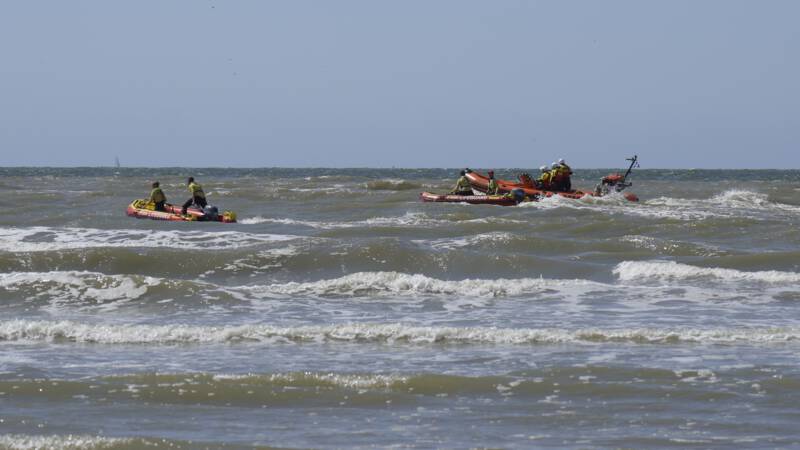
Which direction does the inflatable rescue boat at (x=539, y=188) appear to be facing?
to the viewer's left

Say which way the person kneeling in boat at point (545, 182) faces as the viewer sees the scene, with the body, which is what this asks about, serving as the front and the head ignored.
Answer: to the viewer's left

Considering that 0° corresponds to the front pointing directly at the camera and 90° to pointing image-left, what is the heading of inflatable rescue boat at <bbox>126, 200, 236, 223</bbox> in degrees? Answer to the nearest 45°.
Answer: approximately 90°

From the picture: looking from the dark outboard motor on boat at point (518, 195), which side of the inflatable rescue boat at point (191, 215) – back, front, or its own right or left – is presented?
back

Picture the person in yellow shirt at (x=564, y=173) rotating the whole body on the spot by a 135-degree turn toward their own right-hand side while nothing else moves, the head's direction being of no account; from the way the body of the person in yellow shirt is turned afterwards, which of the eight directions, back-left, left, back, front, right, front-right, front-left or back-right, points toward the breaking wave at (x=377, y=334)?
back-right

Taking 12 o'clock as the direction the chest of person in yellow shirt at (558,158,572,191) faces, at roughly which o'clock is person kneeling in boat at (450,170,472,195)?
The person kneeling in boat is roughly at 12 o'clock from the person in yellow shirt.

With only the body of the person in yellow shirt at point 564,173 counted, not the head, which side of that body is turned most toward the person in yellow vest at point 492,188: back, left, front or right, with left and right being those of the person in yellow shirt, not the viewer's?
front

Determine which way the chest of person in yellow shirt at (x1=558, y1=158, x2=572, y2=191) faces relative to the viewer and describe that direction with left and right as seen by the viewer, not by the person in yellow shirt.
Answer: facing to the left of the viewer
